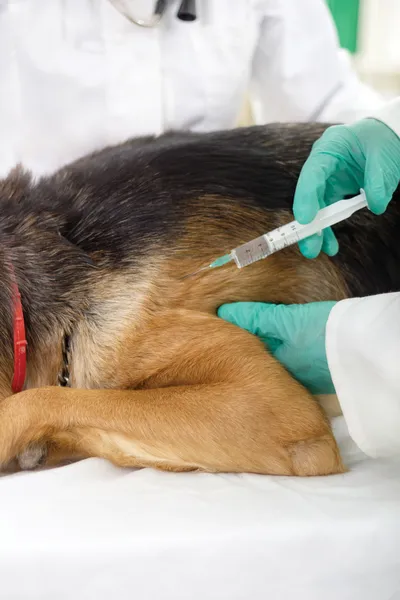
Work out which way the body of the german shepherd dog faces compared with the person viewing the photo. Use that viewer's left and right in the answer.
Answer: facing to the left of the viewer
